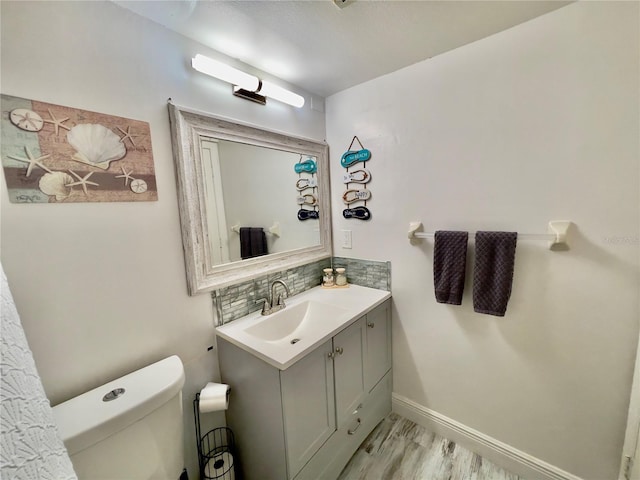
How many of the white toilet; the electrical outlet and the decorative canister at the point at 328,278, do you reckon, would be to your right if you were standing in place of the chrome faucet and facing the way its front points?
1

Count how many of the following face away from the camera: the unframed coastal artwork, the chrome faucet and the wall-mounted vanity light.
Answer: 0

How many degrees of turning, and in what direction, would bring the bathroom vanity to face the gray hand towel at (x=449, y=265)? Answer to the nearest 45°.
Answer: approximately 45° to its left

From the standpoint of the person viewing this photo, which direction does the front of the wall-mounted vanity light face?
facing the viewer and to the right of the viewer

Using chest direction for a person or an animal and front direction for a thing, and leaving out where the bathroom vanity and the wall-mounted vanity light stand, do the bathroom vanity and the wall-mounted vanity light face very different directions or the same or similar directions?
same or similar directions

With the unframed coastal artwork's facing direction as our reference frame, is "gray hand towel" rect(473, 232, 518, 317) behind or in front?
in front

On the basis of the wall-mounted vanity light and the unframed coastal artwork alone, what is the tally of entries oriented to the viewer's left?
0

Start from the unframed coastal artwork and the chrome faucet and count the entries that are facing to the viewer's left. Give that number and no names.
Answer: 0

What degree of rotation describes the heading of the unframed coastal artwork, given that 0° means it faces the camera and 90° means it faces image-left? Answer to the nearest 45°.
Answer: approximately 315°
